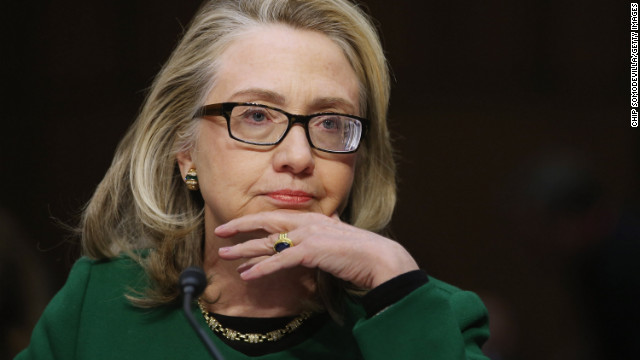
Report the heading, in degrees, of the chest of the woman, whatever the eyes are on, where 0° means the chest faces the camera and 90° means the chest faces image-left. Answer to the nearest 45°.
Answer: approximately 315°
